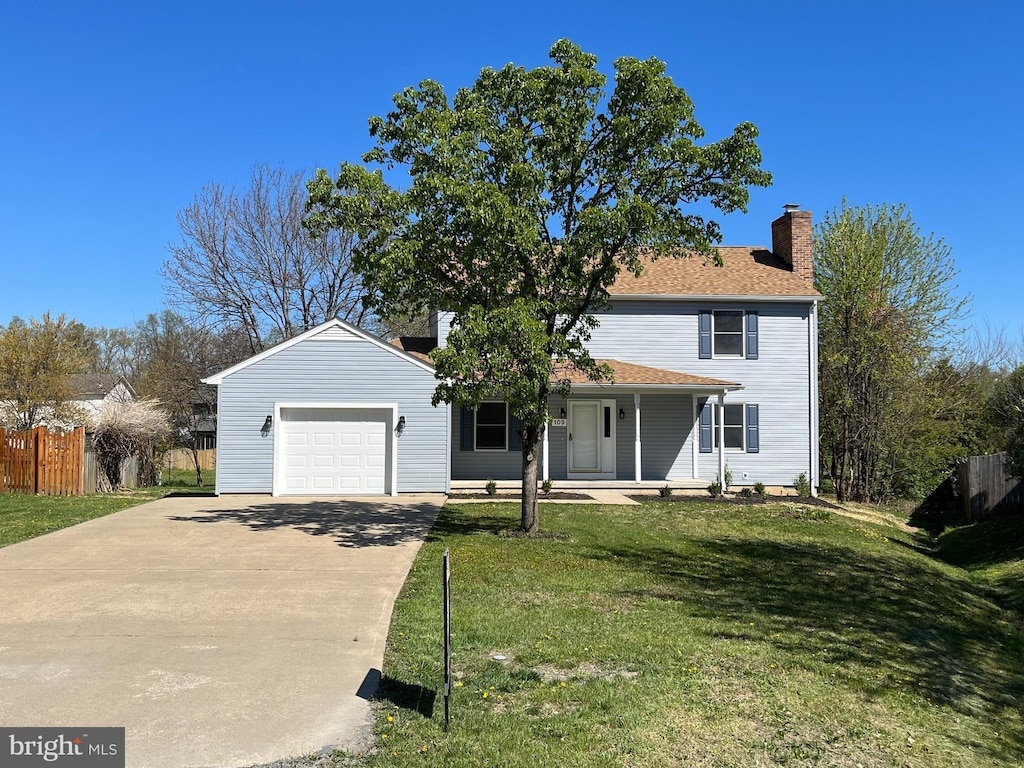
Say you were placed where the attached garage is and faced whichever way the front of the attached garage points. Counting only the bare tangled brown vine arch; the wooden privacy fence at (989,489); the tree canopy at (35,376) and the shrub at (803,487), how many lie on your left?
2

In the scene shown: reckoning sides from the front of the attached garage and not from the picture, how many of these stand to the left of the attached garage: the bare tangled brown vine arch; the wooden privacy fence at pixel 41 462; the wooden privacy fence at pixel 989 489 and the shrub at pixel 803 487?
2

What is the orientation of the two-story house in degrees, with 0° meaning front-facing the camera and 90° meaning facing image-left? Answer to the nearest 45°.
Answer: approximately 0°

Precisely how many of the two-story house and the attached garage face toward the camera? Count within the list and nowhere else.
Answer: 2

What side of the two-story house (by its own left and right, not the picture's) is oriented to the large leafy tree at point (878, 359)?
left

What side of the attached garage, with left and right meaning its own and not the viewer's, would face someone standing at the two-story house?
left

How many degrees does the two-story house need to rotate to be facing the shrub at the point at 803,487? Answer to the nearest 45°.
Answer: approximately 45° to its left

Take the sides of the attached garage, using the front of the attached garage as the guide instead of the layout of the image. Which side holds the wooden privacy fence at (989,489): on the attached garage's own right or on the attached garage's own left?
on the attached garage's own left

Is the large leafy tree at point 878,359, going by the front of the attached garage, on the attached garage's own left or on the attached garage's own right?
on the attached garage's own left

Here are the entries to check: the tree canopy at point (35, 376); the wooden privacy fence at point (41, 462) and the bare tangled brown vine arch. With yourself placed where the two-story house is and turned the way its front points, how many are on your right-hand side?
3
